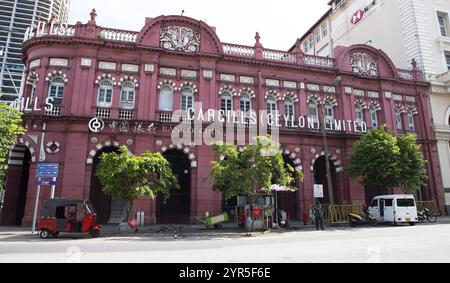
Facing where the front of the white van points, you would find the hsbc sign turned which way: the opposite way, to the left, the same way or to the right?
to the left

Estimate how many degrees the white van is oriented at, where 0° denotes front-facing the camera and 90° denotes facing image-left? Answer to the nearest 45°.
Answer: approximately 135°
